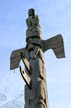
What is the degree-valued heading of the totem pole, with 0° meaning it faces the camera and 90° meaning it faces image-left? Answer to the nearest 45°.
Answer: approximately 45°
